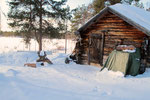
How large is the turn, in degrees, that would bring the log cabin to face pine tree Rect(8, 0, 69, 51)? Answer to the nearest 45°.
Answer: approximately 90° to its right

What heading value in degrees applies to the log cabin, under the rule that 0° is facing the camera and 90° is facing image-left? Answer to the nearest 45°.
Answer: approximately 45°

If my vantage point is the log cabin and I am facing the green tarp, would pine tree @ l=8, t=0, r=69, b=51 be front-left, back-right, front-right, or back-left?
back-right
